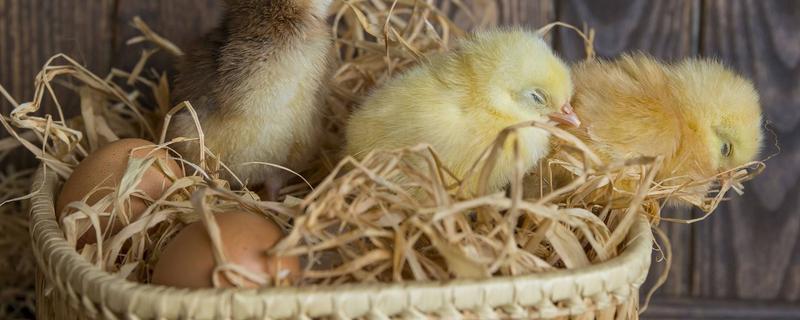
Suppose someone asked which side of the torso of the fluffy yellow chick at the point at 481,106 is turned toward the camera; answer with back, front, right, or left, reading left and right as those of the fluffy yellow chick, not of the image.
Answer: right

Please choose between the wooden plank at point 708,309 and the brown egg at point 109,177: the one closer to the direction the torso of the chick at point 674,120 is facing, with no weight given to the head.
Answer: the wooden plank

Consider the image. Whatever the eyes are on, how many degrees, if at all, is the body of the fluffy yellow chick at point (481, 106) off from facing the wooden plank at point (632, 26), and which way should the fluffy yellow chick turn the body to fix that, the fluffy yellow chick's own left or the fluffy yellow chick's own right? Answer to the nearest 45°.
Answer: approximately 45° to the fluffy yellow chick's own left

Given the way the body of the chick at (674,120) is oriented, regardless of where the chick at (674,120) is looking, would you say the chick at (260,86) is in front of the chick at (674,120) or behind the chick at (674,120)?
behind

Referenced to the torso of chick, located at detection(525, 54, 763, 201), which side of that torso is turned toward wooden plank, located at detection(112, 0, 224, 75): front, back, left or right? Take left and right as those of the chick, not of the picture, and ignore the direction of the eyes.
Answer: back

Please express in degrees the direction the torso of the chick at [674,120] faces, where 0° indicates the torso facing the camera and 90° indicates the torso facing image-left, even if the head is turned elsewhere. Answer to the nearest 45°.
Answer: approximately 270°

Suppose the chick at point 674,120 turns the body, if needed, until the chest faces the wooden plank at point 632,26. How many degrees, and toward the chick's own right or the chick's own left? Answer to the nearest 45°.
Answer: approximately 90° to the chick's own left

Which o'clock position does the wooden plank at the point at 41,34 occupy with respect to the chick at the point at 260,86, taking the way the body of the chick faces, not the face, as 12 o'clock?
The wooden plank is roughly at 6 o'clock from the chick.

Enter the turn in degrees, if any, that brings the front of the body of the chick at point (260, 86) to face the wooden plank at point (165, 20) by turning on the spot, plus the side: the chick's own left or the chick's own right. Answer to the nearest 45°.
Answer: approximately 135° to the chick's own left

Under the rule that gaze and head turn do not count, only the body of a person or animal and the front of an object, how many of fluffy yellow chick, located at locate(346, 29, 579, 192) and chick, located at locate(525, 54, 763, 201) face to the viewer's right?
2
